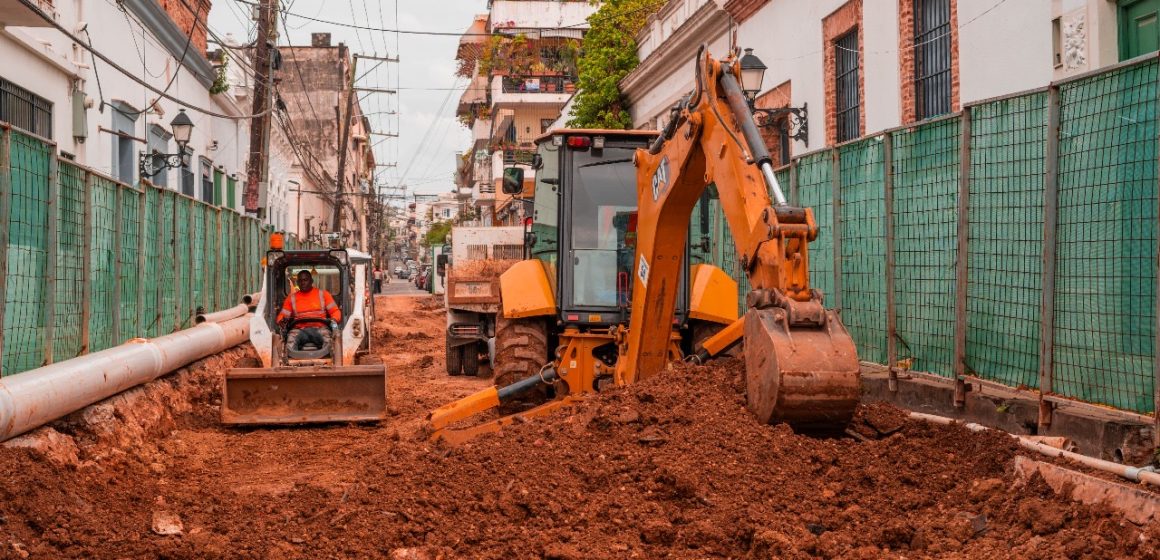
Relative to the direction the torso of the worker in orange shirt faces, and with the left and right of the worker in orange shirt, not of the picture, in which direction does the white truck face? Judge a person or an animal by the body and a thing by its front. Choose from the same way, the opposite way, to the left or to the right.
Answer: the opposite way

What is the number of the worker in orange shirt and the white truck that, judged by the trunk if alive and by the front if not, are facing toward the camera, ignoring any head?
1

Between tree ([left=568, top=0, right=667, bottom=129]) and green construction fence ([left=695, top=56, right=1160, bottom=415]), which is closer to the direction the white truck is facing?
the tree

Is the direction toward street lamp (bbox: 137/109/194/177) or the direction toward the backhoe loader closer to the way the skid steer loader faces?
the backhoe loader

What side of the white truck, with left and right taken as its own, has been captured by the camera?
back

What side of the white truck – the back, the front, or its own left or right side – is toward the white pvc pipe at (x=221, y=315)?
left

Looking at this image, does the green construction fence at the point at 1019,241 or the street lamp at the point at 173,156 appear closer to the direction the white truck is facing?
the street lamp

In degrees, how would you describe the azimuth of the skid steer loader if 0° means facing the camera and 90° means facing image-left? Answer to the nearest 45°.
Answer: approximately 0°

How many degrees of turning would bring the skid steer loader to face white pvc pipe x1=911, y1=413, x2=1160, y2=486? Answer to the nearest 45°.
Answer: approximately 45° to its left
